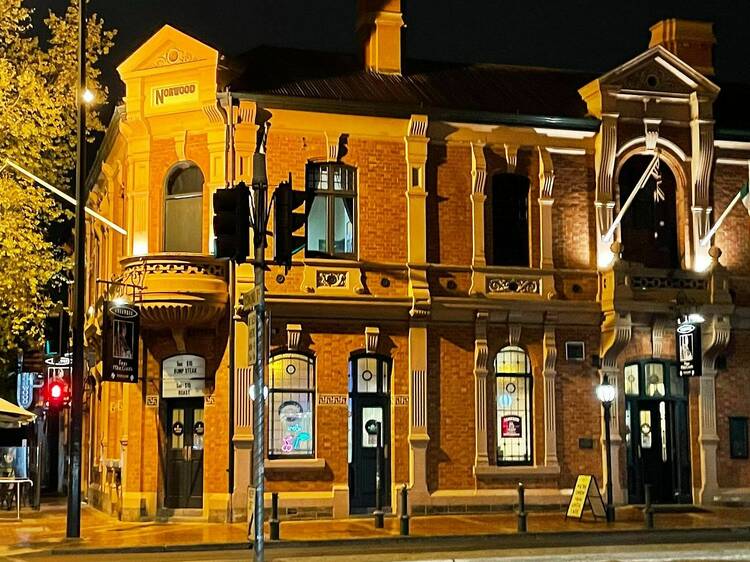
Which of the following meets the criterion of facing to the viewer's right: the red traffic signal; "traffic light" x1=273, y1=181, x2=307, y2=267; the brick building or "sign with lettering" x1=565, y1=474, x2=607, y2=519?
the traffic light

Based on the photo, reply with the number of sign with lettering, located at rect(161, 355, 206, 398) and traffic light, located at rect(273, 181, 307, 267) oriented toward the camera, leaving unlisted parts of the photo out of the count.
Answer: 1

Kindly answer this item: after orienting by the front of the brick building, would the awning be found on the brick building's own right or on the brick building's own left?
on the brick building's own right

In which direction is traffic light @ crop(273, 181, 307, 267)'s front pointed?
to the viewer's right

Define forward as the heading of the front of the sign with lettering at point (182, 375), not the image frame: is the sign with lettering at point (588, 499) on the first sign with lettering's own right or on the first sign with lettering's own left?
on the first sign with lettering's own left

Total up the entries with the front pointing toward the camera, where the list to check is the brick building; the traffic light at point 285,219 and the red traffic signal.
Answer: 2

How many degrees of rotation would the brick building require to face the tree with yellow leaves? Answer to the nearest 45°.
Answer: approximately 90° to its right

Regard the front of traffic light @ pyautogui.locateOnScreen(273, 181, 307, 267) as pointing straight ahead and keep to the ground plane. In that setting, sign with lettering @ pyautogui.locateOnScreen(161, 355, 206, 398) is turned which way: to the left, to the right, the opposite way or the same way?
to the right

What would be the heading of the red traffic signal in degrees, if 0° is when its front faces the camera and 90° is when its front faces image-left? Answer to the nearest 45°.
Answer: approximately 0°

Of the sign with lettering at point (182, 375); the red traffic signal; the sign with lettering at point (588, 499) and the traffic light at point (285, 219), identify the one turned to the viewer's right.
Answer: the traffic light
